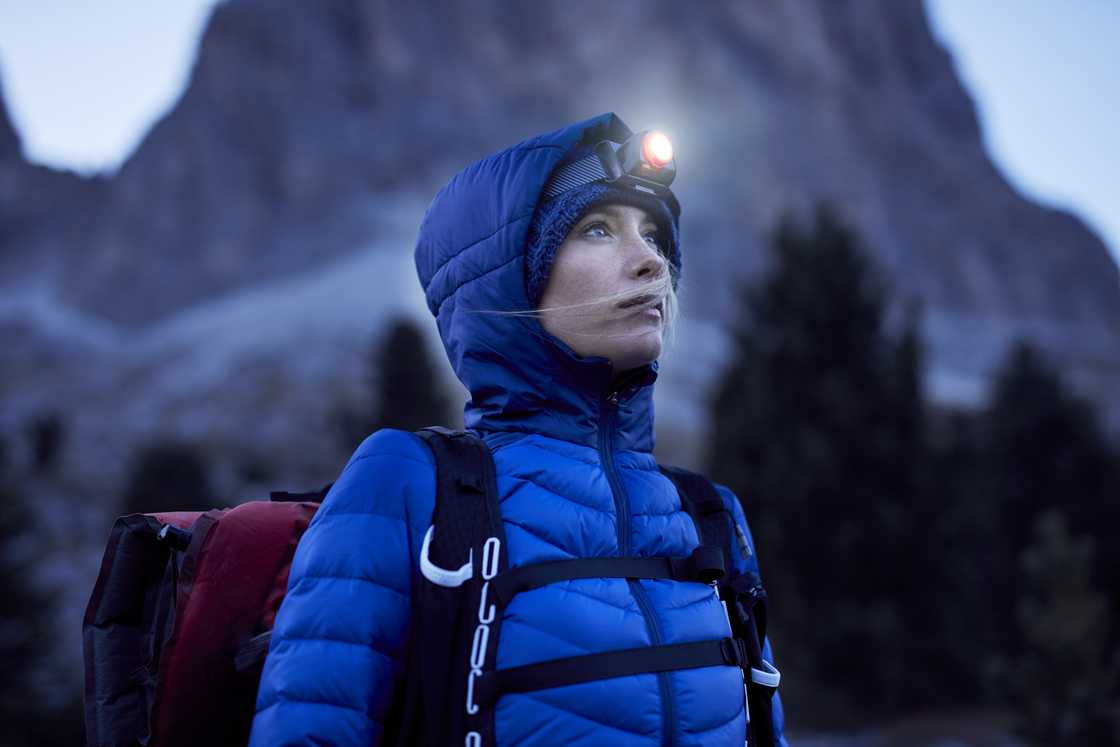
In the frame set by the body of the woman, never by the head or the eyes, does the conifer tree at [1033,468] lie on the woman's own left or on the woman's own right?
on the woman's own left

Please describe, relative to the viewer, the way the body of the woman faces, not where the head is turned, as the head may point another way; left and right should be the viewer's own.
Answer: facing the viewer and to the right of the viewer

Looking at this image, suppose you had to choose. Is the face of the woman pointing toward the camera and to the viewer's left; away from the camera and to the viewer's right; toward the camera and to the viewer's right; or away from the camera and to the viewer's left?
toward the camera and to the viewer's right

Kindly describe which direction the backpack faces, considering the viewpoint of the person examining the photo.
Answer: facing away from the viewer and to the left of the viewer

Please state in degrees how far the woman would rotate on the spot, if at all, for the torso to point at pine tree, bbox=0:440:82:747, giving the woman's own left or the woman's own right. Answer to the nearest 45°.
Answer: approximately 180°

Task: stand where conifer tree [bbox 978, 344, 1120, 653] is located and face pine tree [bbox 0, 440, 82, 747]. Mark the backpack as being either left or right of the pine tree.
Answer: left

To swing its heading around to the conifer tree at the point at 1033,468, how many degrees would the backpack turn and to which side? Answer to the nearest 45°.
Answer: approximately 90° to its right

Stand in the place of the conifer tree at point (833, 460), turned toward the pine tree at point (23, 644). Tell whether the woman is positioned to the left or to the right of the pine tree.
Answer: left

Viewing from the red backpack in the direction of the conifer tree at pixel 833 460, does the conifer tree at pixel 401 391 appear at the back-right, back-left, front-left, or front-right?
front-left

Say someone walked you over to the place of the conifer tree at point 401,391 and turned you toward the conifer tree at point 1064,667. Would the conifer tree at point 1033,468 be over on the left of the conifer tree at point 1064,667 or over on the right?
left
